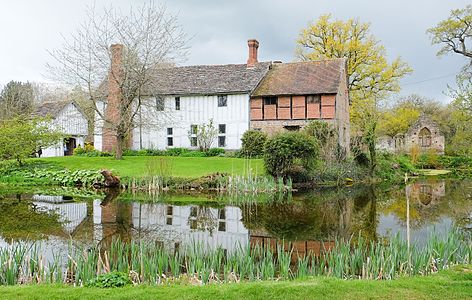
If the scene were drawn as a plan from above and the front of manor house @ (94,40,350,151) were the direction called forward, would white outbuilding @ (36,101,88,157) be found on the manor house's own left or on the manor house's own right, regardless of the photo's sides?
on the manor house's own right

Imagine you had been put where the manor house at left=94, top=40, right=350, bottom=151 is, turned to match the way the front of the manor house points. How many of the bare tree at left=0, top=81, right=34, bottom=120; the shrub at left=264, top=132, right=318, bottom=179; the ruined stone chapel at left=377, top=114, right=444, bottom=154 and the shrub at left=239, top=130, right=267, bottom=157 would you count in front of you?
2

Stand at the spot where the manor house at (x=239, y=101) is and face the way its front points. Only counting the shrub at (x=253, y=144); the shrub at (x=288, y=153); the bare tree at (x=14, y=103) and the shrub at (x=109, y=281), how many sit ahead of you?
3

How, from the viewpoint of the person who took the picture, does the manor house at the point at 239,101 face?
facing the viewer

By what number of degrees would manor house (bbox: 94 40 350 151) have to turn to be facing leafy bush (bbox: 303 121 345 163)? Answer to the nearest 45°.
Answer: approximately 45° to its left

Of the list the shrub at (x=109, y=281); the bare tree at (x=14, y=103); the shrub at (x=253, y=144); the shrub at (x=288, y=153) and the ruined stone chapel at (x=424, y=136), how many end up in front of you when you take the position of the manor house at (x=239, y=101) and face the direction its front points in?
3

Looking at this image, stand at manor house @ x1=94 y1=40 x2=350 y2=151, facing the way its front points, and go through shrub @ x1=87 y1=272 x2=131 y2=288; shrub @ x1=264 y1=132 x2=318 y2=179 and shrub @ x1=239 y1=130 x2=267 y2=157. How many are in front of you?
3

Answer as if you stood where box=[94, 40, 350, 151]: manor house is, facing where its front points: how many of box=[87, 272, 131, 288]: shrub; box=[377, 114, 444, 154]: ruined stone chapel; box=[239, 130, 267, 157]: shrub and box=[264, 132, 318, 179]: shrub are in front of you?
3

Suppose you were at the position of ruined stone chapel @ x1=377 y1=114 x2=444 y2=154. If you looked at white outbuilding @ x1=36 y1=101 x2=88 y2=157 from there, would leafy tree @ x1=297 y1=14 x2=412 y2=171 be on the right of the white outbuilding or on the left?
left

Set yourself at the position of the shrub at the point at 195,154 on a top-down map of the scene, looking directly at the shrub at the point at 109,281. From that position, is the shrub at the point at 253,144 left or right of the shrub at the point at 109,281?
left

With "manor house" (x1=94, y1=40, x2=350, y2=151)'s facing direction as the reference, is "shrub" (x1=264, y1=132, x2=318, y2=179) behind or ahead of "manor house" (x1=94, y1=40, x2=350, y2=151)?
ahead

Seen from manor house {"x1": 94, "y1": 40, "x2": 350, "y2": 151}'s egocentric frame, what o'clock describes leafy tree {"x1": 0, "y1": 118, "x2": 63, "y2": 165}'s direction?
The leafy tree is roughly at 2 o'clock from the manor house.

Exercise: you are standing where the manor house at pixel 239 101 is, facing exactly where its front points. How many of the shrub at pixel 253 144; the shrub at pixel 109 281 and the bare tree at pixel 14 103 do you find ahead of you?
2

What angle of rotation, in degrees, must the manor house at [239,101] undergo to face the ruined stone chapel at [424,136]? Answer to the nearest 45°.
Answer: approximately 135° to its left

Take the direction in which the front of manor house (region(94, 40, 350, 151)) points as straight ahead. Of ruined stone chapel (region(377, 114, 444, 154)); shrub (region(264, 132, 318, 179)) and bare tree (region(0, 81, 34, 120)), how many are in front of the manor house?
1

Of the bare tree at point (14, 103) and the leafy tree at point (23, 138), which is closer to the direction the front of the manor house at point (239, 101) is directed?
the leafy tree

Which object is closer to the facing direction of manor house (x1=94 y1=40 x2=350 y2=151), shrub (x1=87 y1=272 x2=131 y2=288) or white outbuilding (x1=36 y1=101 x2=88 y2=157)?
the shrub

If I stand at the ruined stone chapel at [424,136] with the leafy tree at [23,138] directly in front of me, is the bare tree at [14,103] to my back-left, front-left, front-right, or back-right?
front-right
